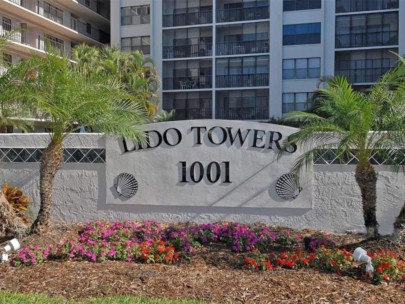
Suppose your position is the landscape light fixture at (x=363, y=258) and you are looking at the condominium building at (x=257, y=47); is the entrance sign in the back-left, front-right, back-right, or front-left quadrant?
front-left

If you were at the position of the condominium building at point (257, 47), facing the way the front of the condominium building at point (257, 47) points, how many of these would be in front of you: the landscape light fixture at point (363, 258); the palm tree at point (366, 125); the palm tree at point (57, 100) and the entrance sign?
4

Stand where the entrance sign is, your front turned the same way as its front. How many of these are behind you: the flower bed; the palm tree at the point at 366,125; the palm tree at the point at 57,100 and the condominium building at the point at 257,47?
1

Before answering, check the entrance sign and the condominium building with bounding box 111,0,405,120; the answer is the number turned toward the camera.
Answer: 2

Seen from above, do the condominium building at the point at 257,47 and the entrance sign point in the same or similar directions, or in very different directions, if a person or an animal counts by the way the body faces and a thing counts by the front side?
same or similar directions

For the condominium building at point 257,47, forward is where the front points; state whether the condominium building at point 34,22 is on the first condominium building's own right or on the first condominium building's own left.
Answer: on the first condominium building's own right

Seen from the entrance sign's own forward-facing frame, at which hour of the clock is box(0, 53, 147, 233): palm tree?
The palm tree is roughly at 2 o'clock from the entrance sign.

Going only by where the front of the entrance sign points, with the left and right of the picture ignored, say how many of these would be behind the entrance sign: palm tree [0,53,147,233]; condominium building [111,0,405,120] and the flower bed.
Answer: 1

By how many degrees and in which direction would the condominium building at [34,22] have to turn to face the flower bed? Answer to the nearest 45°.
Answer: approximately 45° to its right

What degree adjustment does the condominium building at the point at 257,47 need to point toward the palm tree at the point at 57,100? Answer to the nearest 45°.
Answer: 0° — it already faces it

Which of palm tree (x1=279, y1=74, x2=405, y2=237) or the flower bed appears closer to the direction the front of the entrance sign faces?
the flower bed

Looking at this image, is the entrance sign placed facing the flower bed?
yes

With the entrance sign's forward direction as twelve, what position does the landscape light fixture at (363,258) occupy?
The landscape light fixture is roughly at 11 o'clock from the entrance sign.

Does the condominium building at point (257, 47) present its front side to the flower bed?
yes

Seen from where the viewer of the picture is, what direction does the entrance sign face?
facing the viewer
